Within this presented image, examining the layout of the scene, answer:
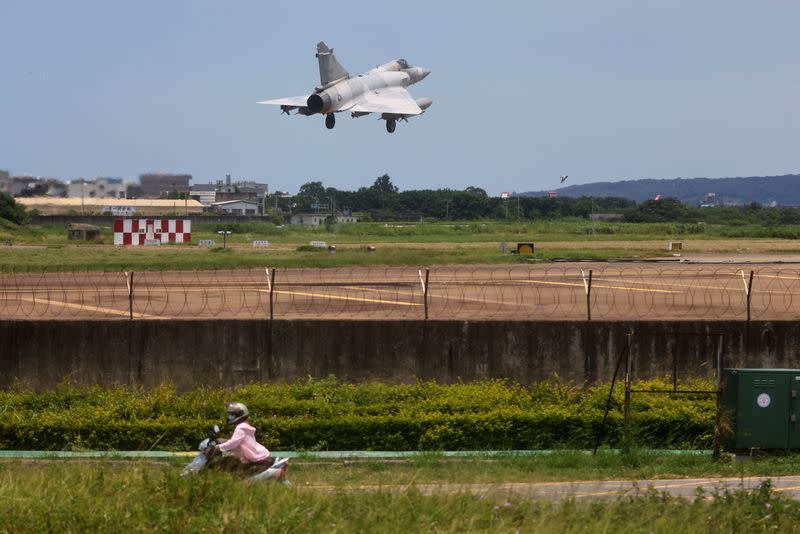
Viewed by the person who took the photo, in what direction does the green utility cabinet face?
facing the viewer

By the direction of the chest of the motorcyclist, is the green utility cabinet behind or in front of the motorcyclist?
behind

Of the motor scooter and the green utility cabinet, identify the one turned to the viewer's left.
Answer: the motor scooter

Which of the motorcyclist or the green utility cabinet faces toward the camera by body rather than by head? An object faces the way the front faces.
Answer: the green utility cabinet

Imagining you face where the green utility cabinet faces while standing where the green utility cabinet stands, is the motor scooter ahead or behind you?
ahead

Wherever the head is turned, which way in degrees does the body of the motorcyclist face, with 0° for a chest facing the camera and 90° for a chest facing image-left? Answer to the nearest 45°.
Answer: approximately 90°

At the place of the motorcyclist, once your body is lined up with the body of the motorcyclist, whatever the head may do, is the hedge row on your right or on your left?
on your right

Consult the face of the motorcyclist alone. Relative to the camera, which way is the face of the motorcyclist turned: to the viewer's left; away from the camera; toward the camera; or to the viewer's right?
to the viewer's left

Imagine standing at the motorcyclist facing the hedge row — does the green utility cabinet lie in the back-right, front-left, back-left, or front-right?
front-right

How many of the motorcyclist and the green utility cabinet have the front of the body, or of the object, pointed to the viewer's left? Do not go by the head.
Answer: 1

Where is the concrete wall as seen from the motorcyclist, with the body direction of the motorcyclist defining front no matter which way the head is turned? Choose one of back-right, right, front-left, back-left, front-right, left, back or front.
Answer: right

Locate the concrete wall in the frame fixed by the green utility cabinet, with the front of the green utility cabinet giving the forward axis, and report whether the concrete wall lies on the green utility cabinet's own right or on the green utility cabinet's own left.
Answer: on the green utility cabinet's own right

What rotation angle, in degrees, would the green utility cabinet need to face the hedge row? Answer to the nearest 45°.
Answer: approximately 90° to its right
